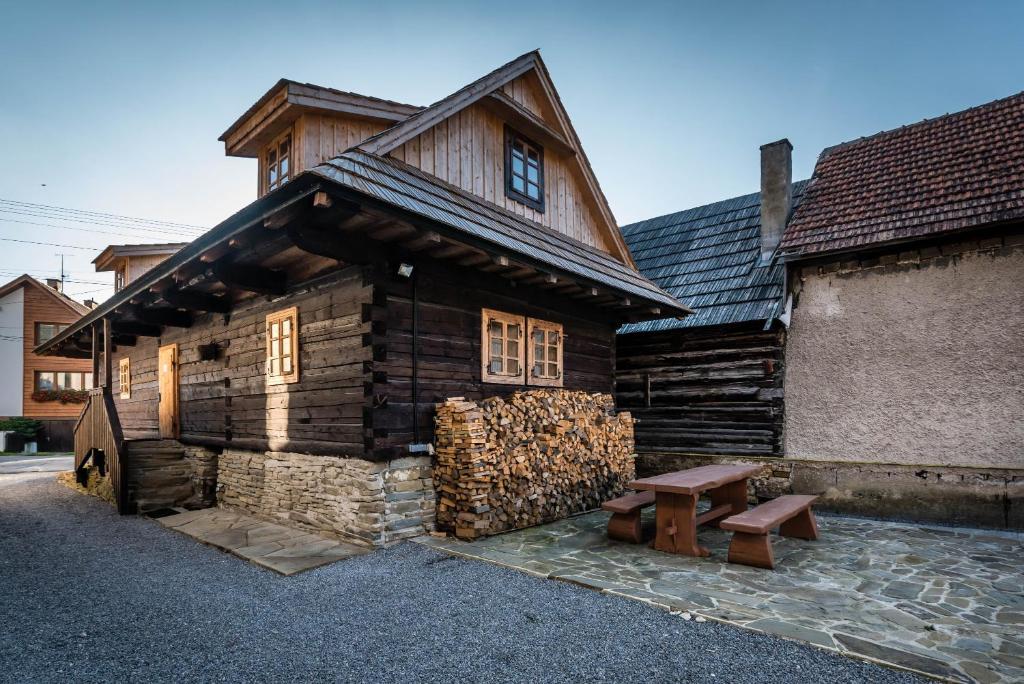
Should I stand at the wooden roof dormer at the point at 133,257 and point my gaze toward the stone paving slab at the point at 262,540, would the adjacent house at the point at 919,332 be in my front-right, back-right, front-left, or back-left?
front-left

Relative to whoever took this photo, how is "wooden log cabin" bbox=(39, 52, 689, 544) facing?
facing the viewer and to the left of the viewer

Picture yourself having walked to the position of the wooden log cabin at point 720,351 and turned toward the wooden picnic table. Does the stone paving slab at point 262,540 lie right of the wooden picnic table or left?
right

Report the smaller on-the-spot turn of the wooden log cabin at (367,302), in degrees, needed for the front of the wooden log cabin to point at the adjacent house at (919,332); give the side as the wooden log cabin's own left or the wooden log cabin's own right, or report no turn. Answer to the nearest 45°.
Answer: approximately 135° to the wooden log cabin's own left

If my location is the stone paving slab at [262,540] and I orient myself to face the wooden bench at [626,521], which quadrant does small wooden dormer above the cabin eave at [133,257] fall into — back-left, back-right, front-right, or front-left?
back-left

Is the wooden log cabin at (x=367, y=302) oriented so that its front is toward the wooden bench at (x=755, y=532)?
no

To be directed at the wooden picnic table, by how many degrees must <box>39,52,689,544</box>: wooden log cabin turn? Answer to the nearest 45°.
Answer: approximately 90° to its left

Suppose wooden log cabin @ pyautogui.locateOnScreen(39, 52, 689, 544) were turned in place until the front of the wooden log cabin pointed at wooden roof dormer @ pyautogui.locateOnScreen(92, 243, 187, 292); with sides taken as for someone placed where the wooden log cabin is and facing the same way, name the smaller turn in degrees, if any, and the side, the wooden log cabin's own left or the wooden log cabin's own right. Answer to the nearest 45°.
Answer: approximately 90° to the wooden log cabin's own right

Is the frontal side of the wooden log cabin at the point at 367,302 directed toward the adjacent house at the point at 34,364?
no
